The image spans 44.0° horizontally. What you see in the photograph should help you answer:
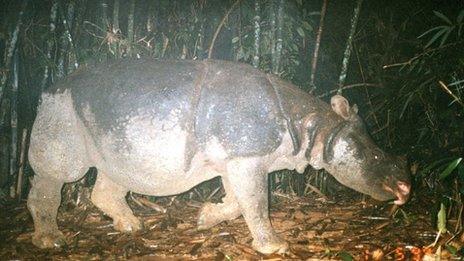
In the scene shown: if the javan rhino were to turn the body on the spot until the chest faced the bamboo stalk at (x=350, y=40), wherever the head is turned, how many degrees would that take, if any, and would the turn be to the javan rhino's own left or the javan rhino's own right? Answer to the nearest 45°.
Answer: approximately 45° to the javan rhino's own left

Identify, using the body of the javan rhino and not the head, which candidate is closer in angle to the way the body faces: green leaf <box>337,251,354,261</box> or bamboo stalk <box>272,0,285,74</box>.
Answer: the green leaf

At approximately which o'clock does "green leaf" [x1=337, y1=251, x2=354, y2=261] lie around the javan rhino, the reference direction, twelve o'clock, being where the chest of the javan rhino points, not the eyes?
The green leaf is roughly at 1 o'clock from the javan rhino.

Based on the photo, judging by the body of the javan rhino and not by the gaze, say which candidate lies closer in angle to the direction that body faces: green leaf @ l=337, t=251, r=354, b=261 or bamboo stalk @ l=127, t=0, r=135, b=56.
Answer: the green leaf

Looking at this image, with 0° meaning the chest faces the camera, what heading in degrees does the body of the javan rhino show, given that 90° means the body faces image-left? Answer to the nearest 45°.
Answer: approximately 270°

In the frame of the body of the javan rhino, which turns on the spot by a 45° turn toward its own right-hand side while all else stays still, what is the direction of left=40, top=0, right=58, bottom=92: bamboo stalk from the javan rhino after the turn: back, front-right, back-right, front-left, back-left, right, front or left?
back

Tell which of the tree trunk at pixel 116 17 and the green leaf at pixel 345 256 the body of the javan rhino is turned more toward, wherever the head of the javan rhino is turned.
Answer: the green leaf
